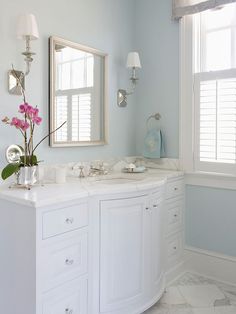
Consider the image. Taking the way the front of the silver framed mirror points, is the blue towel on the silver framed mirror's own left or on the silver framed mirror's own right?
on the silver framed mirror's own left

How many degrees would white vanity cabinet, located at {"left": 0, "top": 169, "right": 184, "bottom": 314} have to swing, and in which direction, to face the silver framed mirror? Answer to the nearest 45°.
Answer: approximately 135° to its left

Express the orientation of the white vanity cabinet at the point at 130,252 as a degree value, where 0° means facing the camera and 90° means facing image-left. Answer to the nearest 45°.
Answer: approximately 315°

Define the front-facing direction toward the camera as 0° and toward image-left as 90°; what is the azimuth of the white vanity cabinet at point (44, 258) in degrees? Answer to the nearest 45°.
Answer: approximately 315°

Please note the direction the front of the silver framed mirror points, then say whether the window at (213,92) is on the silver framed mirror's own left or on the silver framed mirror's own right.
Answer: on the silver framed mirror's own left

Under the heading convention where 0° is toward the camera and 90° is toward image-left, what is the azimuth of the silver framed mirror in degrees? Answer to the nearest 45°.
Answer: approximately 315°

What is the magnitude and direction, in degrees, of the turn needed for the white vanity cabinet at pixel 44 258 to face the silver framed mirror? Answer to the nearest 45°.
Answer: approximately 135° to its left
